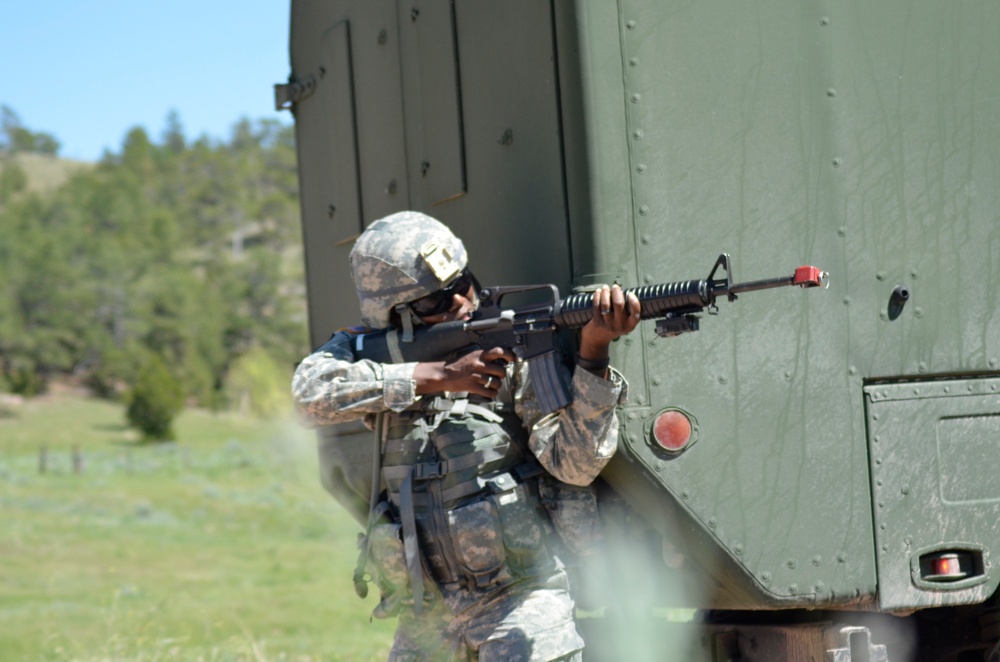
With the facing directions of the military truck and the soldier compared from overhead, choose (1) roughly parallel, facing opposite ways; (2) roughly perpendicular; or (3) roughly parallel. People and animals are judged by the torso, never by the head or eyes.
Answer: roughly perpendicular

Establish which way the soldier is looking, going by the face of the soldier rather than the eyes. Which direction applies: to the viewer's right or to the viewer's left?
to the viewer's right

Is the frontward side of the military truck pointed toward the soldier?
no

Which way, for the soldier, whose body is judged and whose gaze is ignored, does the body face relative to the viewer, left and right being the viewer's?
facing the viewer and to the right of the viewer

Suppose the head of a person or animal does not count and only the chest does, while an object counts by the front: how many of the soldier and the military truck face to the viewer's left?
0

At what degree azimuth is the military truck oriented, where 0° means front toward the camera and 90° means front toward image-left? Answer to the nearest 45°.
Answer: approximately 225°
